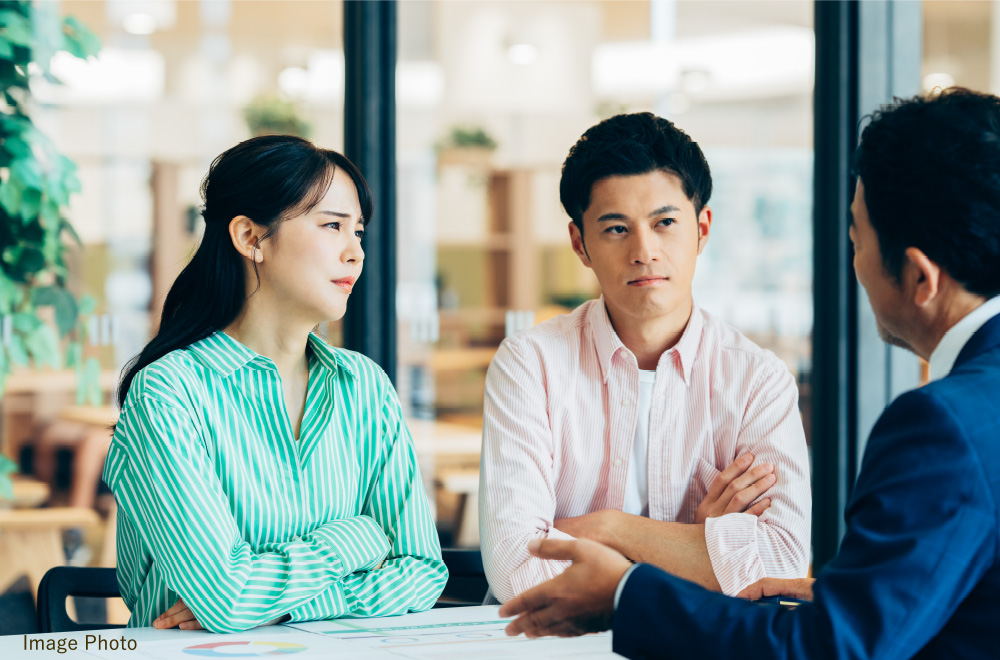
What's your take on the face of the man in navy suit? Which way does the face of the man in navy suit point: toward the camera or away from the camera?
away from the camera

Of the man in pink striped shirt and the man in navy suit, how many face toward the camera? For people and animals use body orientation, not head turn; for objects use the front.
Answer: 1

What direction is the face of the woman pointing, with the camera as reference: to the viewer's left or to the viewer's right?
to the viewer's right

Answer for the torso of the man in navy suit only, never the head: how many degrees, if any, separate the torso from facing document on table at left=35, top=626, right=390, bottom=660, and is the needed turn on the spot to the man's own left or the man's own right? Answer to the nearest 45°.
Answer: approximately 45° to the man's own left

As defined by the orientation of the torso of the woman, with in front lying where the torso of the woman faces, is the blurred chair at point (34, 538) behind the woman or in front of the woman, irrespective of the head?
behind

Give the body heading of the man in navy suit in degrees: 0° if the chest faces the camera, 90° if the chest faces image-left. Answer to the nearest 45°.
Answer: approximately 135°

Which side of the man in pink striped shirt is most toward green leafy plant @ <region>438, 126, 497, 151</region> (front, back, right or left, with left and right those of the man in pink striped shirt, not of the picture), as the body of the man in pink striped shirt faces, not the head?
back

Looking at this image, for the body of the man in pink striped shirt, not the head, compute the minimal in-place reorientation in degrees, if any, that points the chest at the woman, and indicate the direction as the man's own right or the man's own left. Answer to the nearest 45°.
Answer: approximately 45° to the man's own right

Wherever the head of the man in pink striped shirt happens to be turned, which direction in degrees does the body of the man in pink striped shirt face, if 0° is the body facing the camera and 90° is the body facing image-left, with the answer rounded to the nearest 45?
approximately 0°
